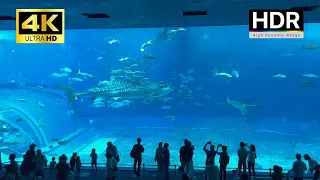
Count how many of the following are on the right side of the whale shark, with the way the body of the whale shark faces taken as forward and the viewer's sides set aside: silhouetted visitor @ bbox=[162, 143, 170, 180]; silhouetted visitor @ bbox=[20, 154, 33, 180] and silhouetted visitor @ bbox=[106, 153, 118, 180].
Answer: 3

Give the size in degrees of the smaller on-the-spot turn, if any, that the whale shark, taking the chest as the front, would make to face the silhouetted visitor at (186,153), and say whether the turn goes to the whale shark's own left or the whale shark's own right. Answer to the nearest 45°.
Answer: approximately 90° to the whale shark's own right

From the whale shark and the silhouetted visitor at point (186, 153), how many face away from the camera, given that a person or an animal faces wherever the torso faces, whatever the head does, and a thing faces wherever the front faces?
1

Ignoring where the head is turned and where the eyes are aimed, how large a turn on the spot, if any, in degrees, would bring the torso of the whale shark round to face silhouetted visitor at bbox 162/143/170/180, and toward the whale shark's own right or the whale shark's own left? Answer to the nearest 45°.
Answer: approximately 90° to the whale shark's own right

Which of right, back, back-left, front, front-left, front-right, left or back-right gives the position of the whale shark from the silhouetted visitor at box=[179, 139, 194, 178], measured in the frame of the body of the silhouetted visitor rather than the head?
front

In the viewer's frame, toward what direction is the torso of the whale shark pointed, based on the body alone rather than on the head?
to the viewer's right

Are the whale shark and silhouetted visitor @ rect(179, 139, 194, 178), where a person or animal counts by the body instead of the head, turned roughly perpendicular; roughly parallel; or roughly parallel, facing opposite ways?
roughly perpendicular

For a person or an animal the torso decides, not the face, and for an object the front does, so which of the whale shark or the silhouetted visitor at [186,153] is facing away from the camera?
the silhouetted visitor

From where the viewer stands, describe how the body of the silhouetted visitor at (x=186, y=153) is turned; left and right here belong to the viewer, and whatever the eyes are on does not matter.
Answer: facing away from the viewer

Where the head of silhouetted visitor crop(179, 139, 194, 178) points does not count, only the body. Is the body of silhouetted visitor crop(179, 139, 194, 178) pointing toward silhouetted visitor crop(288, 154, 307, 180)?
no

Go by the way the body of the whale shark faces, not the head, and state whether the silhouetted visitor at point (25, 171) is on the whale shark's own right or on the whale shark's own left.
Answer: on the whale shark's own right

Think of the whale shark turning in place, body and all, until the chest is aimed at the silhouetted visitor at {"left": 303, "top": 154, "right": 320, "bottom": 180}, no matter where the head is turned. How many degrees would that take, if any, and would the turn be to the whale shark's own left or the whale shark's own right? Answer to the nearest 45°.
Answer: approximately 90° to the whale shark's own right
